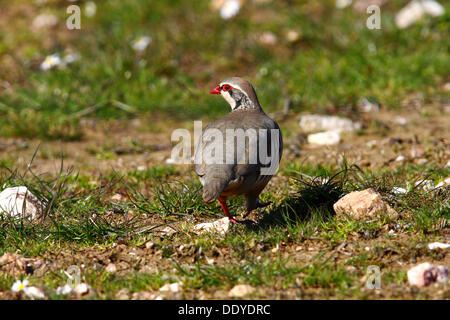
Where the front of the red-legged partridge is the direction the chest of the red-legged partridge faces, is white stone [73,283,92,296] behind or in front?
behind

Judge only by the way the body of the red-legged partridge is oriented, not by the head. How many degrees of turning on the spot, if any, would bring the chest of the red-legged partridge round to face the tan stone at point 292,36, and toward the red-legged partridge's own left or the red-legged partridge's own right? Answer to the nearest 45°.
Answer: approximately 45° to the red-legged partridge's own left

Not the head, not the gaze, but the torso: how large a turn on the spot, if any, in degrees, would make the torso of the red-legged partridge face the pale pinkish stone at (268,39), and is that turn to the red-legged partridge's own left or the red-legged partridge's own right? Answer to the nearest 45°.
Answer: approximately 45° to the red-legged partridge's own left

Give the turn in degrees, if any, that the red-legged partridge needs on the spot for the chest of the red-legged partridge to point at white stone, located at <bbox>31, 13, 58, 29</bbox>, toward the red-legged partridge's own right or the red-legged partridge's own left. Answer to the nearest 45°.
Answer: approximately 90° to the red-legged partridge's own left

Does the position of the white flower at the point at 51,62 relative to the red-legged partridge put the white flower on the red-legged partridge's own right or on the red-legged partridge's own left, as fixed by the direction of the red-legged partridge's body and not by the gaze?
on the red-legged partridge's own left

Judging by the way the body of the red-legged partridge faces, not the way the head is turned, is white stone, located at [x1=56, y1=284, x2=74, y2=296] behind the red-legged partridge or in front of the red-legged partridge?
behind

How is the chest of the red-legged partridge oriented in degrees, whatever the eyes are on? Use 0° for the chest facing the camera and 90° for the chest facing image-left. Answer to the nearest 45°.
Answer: approximately 225°

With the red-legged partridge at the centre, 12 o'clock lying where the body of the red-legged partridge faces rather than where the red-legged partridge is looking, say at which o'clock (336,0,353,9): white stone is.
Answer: The white stone is roughly at 11 o'clock from the red-legged partridge.
